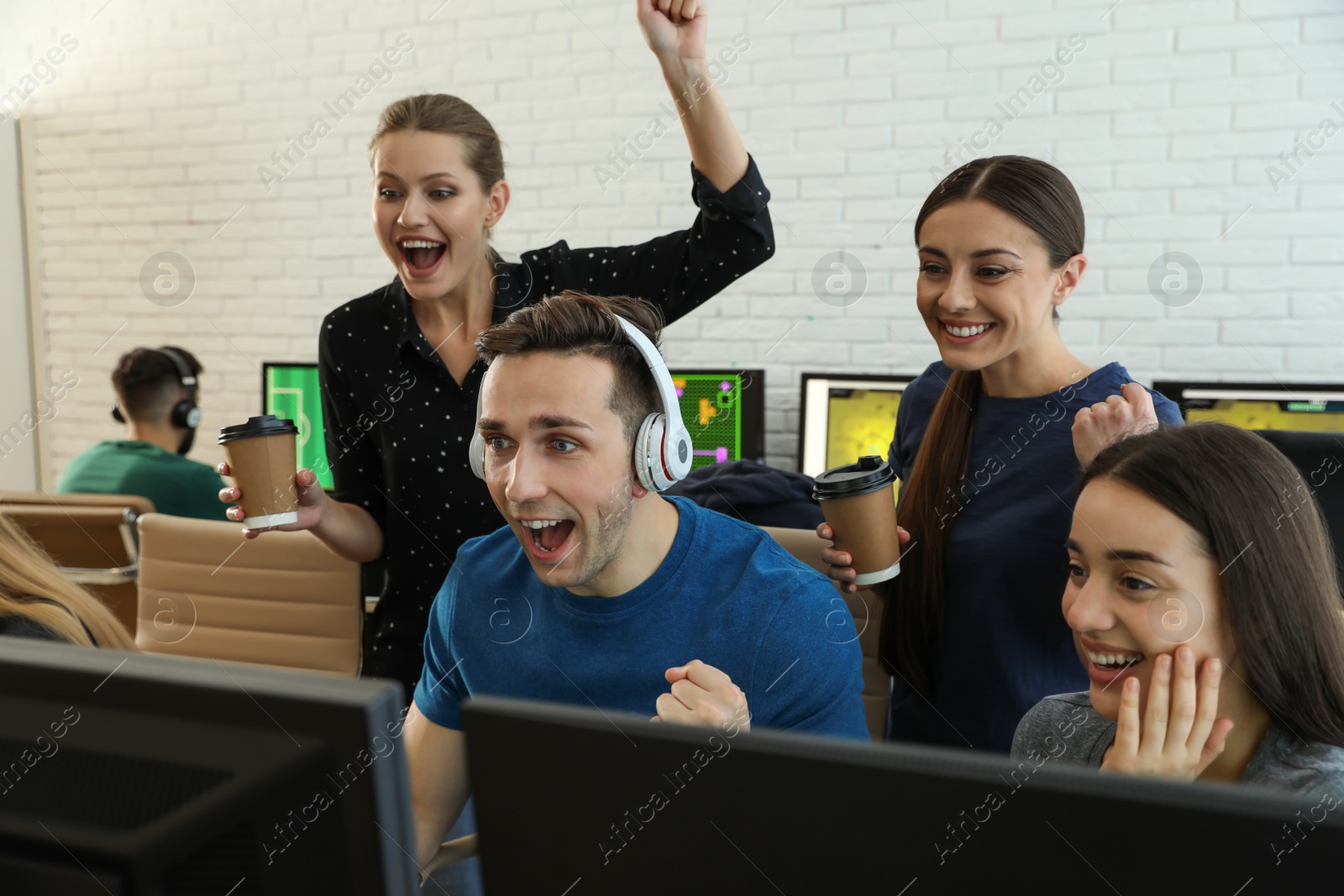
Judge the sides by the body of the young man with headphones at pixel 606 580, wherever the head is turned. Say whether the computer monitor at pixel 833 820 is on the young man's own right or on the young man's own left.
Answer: on the young man's own left

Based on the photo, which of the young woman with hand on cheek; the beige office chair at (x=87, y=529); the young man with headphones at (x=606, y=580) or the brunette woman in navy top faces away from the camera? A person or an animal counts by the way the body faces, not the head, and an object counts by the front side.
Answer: the beige office chair

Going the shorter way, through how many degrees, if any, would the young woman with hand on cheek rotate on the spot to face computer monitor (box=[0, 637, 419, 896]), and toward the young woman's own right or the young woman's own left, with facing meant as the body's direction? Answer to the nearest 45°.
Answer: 0° — they already face it

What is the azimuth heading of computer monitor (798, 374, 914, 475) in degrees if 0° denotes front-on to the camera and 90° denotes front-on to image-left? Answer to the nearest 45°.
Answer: approximately 0°

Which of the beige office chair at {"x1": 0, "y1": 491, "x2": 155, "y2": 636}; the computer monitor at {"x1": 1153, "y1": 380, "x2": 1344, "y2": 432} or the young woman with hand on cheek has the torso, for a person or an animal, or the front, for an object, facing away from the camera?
the beige office chair

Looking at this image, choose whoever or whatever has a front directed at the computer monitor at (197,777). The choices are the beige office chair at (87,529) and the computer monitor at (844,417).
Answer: the computer monitor at (844,417)

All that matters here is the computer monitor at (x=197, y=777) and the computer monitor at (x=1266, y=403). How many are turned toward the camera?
1

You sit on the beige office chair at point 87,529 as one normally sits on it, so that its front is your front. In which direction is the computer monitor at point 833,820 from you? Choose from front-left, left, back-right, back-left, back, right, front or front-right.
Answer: back

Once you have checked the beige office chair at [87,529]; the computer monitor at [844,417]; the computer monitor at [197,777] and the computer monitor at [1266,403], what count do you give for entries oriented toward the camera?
2

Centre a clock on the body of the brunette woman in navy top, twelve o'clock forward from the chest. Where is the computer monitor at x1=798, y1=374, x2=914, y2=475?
The computer monitor is roughly at 4 o'clock from the brunette woman in navy top.

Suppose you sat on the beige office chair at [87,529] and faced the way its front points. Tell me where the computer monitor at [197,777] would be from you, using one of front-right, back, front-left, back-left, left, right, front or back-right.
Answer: back

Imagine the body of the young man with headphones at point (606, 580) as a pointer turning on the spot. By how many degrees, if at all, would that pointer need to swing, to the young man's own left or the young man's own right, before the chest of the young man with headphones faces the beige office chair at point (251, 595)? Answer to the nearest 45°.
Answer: approximately 90° to the young man's own right
